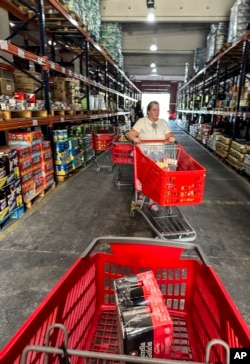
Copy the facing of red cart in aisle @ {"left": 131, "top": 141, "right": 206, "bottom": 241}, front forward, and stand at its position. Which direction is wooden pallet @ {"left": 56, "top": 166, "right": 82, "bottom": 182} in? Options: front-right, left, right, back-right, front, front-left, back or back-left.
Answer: back

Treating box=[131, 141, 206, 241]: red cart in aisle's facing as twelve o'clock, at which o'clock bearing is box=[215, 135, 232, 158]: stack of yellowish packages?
The stack of yellowish packages is roughly at 8 o'clock from the red cart in aisle.

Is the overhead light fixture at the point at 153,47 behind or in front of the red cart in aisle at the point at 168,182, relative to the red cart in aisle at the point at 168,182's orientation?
behind

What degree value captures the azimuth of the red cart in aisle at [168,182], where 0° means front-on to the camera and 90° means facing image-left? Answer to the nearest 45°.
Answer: approximately 315°

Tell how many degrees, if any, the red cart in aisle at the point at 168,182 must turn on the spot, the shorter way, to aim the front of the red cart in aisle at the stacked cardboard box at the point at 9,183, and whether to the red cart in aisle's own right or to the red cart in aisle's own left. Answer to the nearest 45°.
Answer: approximately 135° to the red cart in aisle's own right

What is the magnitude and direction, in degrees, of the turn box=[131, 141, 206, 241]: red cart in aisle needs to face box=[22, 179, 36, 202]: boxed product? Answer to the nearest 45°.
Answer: approximately 135° to its right

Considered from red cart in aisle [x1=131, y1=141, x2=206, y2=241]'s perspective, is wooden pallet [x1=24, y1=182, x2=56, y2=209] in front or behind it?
behind

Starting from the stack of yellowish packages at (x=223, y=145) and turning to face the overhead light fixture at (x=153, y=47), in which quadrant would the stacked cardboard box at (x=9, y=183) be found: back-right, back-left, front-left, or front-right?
back-left
